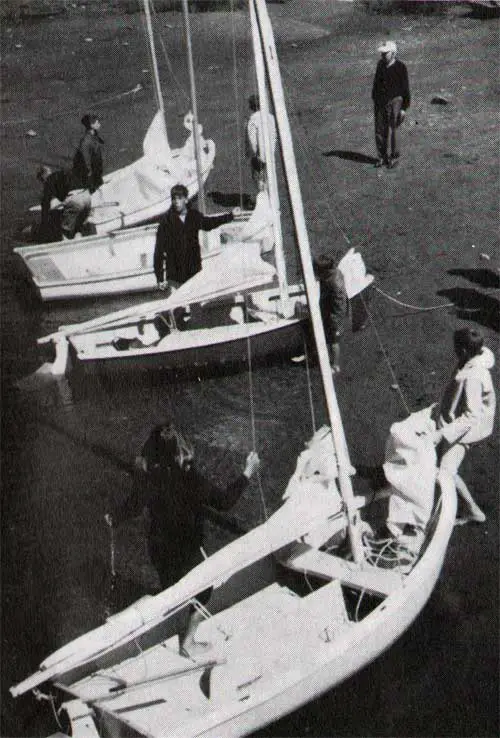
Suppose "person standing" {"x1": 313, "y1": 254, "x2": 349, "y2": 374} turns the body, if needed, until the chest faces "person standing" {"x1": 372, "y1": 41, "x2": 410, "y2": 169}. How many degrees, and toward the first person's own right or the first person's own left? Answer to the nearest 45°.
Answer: approximately 90° to the first person's own right

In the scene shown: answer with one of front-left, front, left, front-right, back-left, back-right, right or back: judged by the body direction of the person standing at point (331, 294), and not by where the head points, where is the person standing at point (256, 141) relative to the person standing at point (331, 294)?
right

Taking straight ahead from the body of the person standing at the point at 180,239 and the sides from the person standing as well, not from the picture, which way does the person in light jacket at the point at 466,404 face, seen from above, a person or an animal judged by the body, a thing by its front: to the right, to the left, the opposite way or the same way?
to the right

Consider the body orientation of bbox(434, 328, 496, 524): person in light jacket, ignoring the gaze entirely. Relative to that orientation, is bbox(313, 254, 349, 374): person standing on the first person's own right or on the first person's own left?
on the first person's own right

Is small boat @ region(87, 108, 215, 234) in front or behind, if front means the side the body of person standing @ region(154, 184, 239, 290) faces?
behind

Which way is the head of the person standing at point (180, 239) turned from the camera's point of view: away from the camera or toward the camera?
toward the camera

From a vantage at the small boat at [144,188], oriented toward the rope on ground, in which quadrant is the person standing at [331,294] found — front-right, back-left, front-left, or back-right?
front-right

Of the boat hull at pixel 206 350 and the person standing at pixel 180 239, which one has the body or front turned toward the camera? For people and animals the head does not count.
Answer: the person standing

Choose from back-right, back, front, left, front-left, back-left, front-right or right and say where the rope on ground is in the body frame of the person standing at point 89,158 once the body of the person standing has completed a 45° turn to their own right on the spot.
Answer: front

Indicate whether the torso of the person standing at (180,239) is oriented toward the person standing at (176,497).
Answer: yes

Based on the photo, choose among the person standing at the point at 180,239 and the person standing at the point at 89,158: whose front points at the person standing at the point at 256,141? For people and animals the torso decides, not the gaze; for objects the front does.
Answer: the person standing at the point at 89,158
